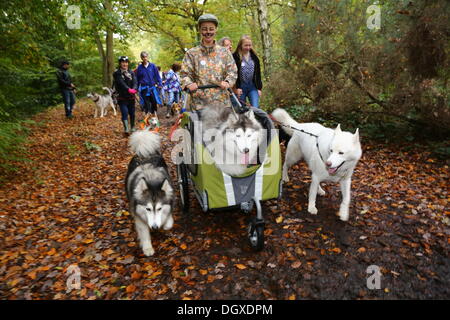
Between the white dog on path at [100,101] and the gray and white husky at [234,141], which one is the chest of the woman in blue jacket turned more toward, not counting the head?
the gray and white husky

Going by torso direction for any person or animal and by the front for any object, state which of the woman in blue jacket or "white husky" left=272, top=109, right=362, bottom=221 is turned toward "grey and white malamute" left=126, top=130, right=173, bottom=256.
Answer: the woman in blue jacket

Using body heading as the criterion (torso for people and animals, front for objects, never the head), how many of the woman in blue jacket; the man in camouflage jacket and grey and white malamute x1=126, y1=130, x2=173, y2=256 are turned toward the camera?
3

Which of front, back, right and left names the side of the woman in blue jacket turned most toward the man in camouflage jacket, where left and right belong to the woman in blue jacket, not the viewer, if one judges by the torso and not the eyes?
front

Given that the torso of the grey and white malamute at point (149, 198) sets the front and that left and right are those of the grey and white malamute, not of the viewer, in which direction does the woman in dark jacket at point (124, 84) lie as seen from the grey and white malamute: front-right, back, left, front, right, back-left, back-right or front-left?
back

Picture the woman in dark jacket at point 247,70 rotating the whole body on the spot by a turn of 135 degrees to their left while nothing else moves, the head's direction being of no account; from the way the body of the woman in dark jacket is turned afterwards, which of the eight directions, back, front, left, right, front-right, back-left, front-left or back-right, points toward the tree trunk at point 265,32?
front-left

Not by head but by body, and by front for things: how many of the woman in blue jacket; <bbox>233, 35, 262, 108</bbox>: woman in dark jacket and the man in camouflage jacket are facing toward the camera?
3

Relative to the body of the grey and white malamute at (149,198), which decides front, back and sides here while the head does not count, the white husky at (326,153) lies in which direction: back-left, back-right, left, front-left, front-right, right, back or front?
left
